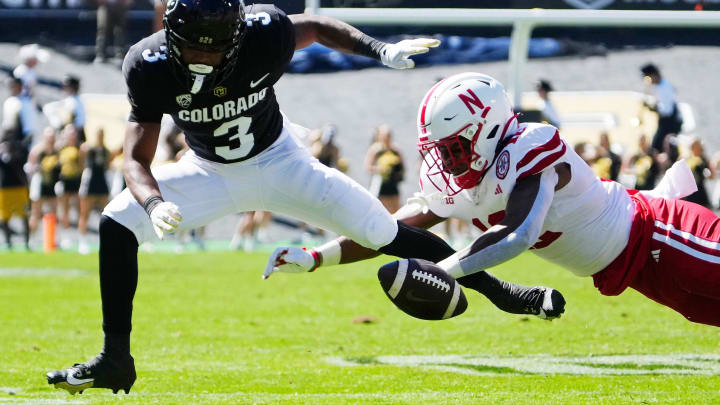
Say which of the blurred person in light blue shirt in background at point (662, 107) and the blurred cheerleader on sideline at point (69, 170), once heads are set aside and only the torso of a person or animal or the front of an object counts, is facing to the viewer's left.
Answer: the blurred person in light blue shirt in background at point (662, 107)

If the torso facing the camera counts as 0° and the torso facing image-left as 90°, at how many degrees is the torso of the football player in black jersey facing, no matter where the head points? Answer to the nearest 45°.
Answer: approximately 0°

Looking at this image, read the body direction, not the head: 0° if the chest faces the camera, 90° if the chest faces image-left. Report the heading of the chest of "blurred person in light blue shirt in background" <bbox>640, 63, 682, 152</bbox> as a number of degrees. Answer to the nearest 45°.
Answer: approximately 90°

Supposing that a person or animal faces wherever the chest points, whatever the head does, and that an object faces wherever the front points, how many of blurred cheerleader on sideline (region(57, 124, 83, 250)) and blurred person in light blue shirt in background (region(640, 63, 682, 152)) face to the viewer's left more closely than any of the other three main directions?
1
